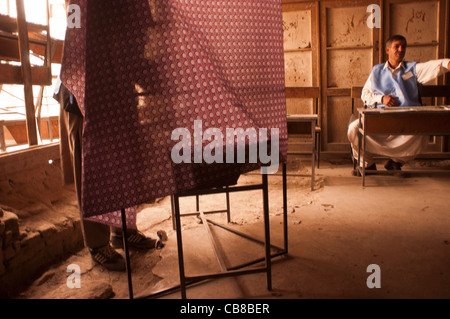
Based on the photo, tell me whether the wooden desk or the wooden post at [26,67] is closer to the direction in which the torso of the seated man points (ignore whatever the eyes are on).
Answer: the wooden desk

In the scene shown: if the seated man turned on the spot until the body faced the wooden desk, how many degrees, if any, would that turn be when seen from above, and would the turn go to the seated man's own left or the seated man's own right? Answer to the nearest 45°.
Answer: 0° — they already face it

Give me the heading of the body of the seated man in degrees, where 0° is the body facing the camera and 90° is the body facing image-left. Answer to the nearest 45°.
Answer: approximately 0°

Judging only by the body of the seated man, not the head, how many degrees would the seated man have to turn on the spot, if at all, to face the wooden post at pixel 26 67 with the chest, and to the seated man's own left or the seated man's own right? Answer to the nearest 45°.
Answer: approximately 45° to the seated man's own right
